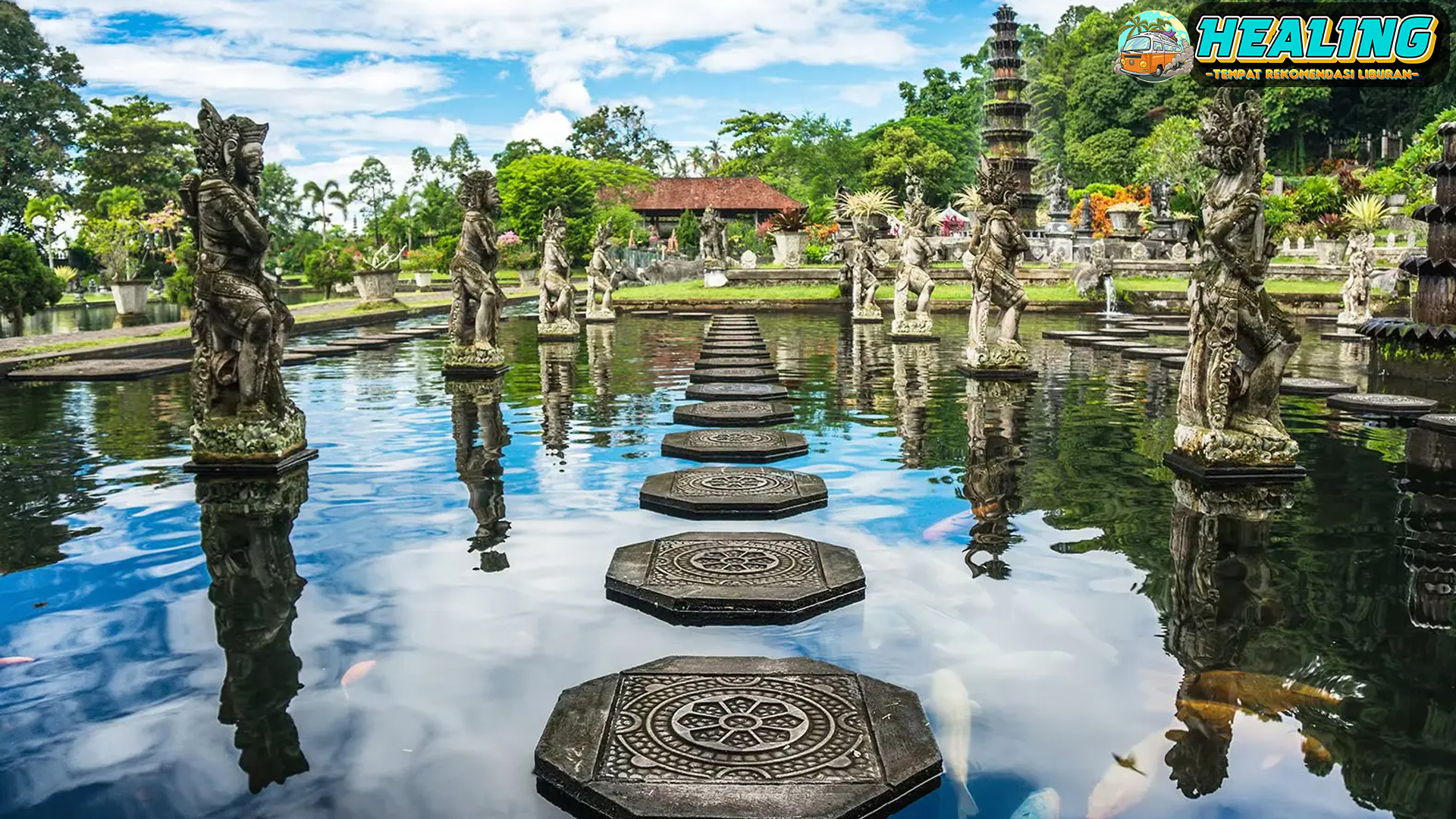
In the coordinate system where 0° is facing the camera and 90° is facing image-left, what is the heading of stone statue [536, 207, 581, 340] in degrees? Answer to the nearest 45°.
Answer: approximately 315°

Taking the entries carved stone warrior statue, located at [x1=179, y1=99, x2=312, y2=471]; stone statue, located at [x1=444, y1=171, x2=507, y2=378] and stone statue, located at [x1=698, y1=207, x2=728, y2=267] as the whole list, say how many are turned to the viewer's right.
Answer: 2

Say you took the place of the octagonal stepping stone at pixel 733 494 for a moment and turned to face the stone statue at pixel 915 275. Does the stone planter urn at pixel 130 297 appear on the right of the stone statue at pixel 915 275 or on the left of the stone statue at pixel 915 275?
left

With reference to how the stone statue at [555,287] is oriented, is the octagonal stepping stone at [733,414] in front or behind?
in front

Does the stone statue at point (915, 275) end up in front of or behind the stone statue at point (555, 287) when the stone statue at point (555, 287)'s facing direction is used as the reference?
in front

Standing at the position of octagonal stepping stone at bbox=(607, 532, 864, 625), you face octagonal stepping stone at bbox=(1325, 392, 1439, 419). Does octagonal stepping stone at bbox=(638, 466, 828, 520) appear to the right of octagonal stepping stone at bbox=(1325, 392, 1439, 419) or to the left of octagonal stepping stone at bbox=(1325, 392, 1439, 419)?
left

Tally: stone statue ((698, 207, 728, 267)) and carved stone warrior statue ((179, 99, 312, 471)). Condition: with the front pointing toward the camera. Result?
1

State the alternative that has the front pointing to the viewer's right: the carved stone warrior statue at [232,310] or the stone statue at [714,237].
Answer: the carved stone warrior statue
